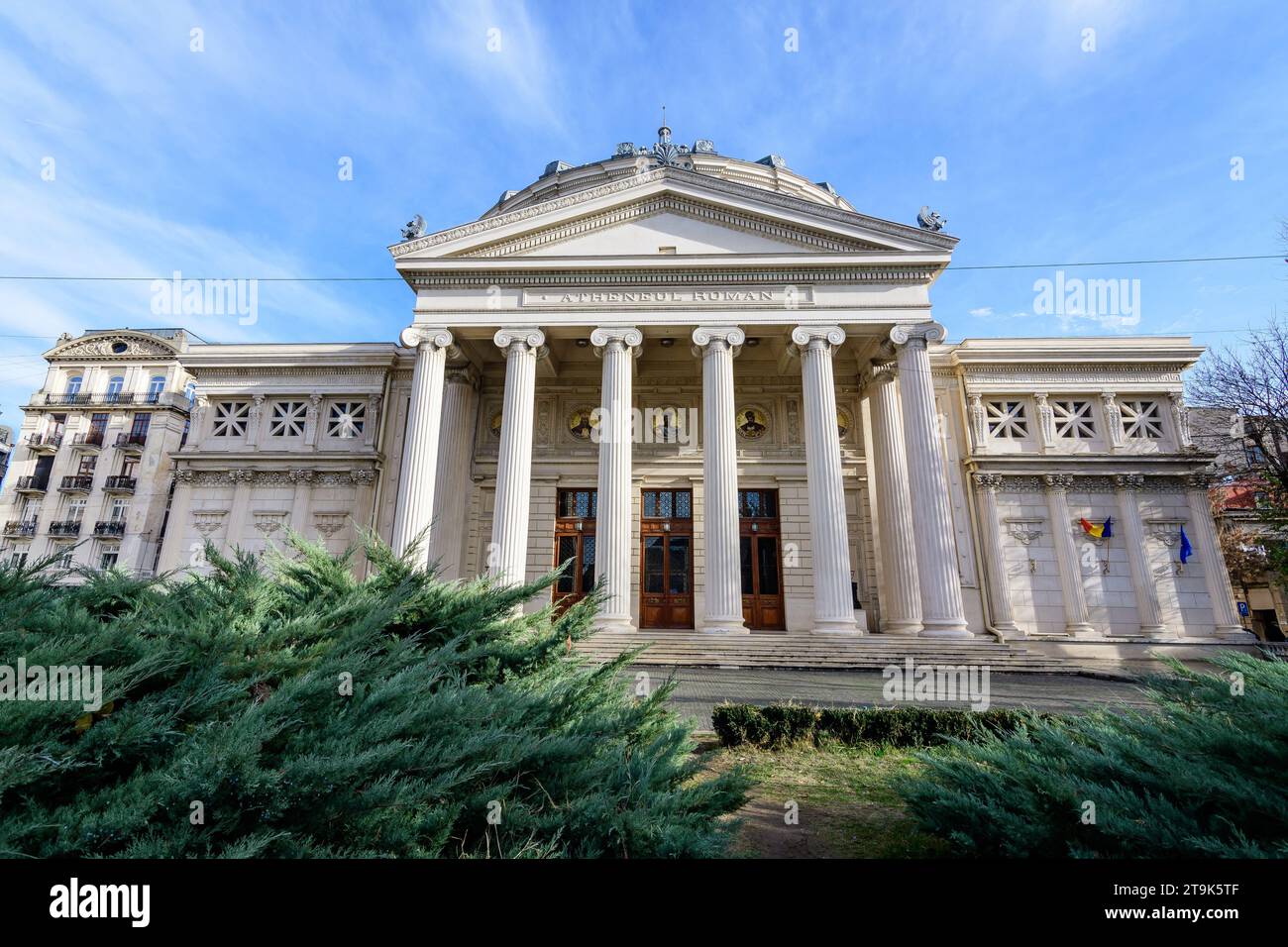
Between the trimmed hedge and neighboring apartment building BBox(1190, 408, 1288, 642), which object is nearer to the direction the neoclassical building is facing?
the trimmed hedge

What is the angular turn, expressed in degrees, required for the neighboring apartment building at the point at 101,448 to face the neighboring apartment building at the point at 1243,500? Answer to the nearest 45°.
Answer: approximately 45° to its left

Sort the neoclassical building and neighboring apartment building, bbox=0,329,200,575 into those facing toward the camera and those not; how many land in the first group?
2

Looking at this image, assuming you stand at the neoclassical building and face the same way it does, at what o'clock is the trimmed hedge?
The trimmed hedge is roughly at 12 o'clock from the neoclassical building.

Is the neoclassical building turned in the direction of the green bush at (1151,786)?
yes

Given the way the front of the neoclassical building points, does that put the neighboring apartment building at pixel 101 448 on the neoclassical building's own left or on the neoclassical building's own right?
on the neoclassical building's own right

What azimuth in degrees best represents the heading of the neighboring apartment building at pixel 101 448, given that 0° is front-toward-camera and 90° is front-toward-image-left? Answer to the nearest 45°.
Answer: approximately 0°

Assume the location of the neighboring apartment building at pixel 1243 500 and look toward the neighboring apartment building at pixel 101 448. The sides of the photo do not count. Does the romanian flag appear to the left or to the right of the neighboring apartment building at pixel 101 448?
left

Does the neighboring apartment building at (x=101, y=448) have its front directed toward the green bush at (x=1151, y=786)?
yes

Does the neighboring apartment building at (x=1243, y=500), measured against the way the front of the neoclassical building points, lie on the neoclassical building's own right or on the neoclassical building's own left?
on the neoclassical building's own left
